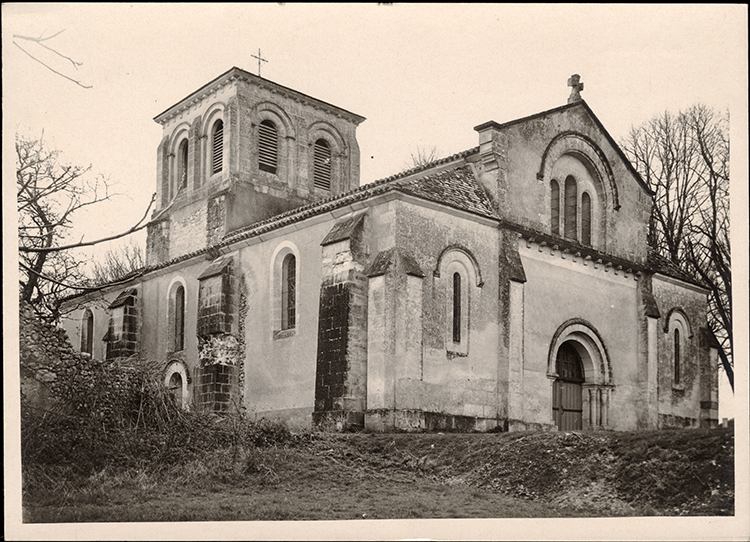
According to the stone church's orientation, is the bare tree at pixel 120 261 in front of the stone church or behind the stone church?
behind

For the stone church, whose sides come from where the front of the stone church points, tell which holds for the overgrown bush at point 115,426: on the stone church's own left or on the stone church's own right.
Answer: on the stone church's own right

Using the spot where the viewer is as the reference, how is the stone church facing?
facing the viewer and to the right of the viewer
